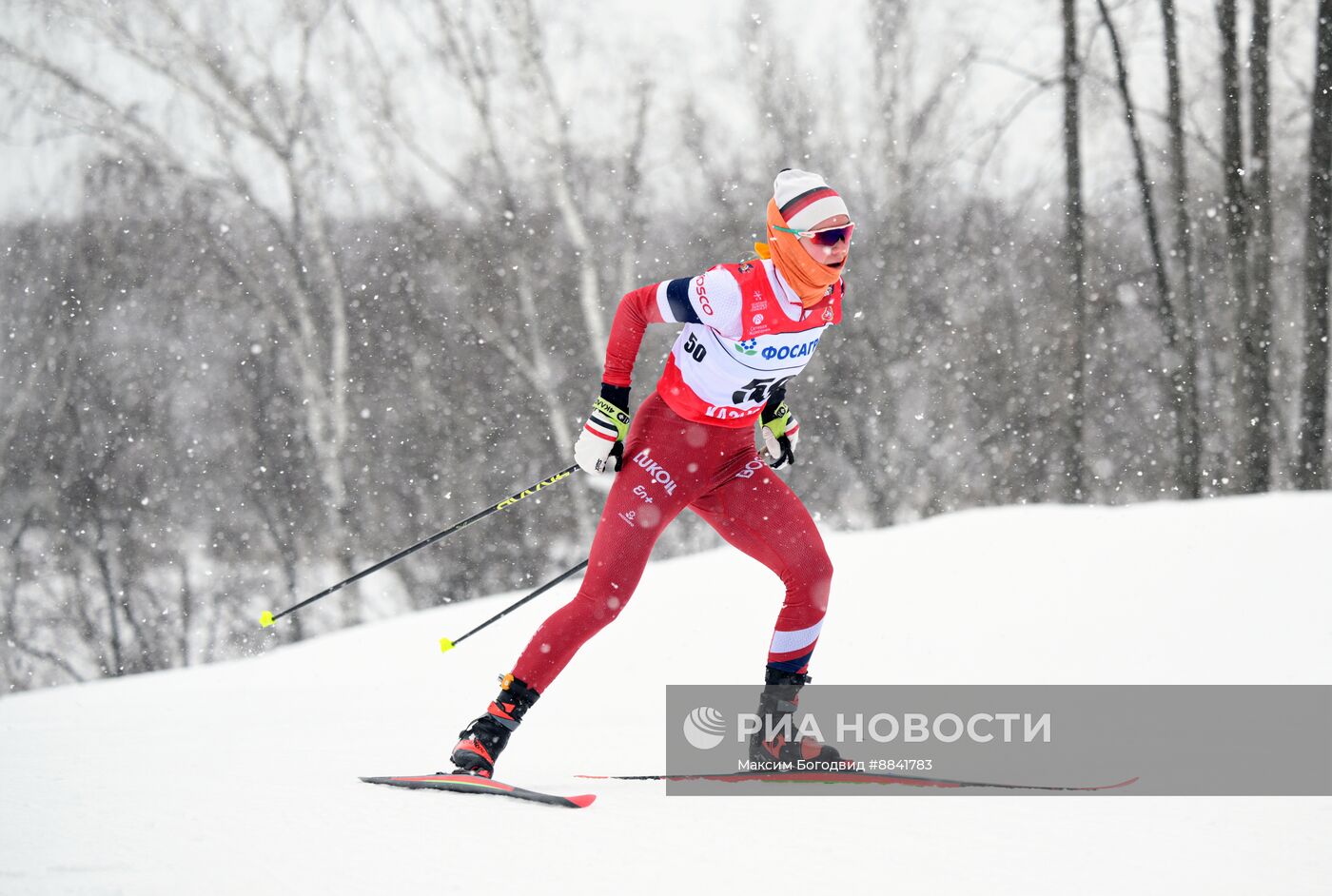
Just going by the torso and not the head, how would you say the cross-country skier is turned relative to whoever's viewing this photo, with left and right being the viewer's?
facing the viewer and to the right of the viewer

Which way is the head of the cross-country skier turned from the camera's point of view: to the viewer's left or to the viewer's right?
to the viewer's right

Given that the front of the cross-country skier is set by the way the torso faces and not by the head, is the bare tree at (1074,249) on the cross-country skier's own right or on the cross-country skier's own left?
on the cross-country skier's own left

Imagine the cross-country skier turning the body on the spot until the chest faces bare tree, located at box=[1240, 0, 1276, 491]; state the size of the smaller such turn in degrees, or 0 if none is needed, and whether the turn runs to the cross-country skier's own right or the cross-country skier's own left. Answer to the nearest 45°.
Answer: approximately 90° to the cross-country skier's own left

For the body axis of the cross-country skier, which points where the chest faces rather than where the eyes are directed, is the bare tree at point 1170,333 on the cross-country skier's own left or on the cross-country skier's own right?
on the cross-country skier's own left

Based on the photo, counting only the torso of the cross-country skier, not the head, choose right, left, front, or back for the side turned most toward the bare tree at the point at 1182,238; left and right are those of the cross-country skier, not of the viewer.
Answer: left

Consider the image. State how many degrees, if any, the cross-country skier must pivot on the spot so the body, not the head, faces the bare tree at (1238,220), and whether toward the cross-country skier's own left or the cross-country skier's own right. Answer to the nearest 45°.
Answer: approximately 90° to the cross-country skier's own left
